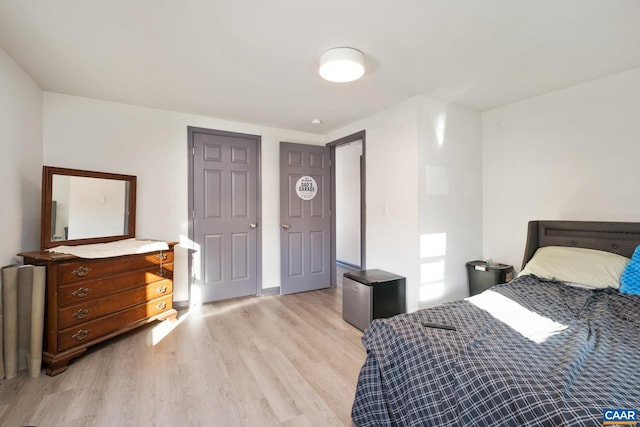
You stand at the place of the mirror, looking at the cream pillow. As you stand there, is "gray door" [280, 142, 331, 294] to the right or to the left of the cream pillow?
left

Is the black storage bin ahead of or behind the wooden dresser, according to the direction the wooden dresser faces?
ahead

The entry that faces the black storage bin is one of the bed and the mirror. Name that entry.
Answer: the mirror

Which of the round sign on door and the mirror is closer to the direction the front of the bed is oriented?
the mirror

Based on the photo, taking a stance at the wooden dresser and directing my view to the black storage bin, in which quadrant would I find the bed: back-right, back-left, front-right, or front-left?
front-right

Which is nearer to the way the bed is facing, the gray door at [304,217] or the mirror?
the mirror

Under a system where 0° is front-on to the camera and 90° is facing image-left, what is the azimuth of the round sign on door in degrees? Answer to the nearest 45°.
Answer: approximately 0°

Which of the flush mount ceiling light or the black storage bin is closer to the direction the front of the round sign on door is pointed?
the flush mount ceiling light

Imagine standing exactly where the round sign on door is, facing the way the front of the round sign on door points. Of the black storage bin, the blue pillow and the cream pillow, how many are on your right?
0

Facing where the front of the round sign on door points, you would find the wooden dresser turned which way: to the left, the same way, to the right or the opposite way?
to the left

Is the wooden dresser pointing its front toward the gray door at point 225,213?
no

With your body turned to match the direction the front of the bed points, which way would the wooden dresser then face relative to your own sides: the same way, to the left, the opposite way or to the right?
the opposite way

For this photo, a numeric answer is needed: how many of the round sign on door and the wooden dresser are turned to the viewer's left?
0

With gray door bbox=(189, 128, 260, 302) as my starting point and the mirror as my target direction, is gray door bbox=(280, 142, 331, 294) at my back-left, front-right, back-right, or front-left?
back-left

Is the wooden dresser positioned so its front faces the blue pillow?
yes

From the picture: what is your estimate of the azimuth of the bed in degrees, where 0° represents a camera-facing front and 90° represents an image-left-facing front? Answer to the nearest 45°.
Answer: approximately 45°

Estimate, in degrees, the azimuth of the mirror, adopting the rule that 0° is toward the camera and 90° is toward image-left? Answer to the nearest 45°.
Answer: approximately 315°

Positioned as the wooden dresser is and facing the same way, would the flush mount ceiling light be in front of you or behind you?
in front

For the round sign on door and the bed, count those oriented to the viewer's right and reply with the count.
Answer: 0

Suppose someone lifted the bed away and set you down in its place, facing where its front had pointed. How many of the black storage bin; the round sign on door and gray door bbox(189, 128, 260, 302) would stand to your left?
0

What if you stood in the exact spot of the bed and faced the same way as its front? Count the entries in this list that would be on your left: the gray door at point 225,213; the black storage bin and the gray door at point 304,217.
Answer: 0

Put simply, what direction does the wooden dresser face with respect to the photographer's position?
facing the viewer and to the right of the viewer

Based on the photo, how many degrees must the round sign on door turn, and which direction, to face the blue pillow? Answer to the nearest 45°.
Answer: approximately 45° to its left
